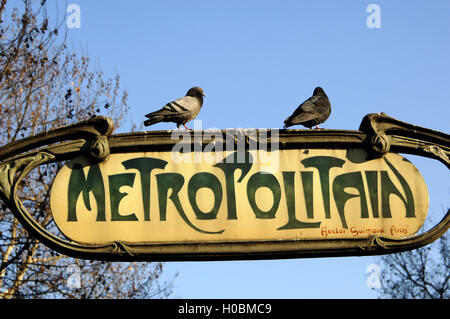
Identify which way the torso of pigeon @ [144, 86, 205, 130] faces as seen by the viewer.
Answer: to the viewer's right

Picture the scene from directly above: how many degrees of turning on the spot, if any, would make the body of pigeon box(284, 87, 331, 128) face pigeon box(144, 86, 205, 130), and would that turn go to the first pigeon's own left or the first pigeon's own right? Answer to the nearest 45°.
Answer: approximately 135° to the first pigeon's own left

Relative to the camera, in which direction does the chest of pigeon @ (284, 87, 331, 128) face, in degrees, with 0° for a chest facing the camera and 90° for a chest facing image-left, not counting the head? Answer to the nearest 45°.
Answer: approximately 270°

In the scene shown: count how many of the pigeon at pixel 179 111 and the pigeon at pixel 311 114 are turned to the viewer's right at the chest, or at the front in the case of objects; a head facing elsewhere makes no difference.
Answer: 2

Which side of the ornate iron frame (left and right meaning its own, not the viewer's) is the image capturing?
front
